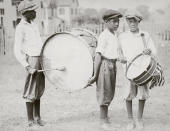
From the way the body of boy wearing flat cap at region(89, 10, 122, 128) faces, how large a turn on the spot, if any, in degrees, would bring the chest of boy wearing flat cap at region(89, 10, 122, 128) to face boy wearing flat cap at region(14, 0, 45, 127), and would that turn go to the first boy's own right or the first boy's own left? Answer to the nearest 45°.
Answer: approximately 135° to the first boy's own right

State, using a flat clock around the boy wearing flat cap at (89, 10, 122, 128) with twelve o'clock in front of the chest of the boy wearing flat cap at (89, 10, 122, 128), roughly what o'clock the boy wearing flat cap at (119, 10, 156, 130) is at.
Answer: the boy wearing flat cap at (119, 10, 156, 130) is roughly at 10 o'clock from the boy wearing flat cap at (89, 10, 122, 128).

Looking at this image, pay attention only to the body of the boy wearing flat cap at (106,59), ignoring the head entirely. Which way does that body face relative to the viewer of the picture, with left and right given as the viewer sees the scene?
facing the viewer and to the right of the viewer

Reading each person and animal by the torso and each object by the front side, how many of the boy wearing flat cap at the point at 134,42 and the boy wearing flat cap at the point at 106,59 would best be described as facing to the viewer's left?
0

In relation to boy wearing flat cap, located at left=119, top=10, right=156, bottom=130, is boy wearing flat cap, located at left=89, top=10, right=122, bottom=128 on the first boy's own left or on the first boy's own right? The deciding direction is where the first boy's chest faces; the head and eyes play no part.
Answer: on the first boy's own right

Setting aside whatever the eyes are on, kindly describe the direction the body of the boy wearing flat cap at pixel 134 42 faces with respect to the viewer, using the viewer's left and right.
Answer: facing the viewer

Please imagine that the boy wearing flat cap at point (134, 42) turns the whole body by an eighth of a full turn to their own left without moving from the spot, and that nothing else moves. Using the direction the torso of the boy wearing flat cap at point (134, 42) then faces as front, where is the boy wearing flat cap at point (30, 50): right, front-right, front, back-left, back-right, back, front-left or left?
back-right
